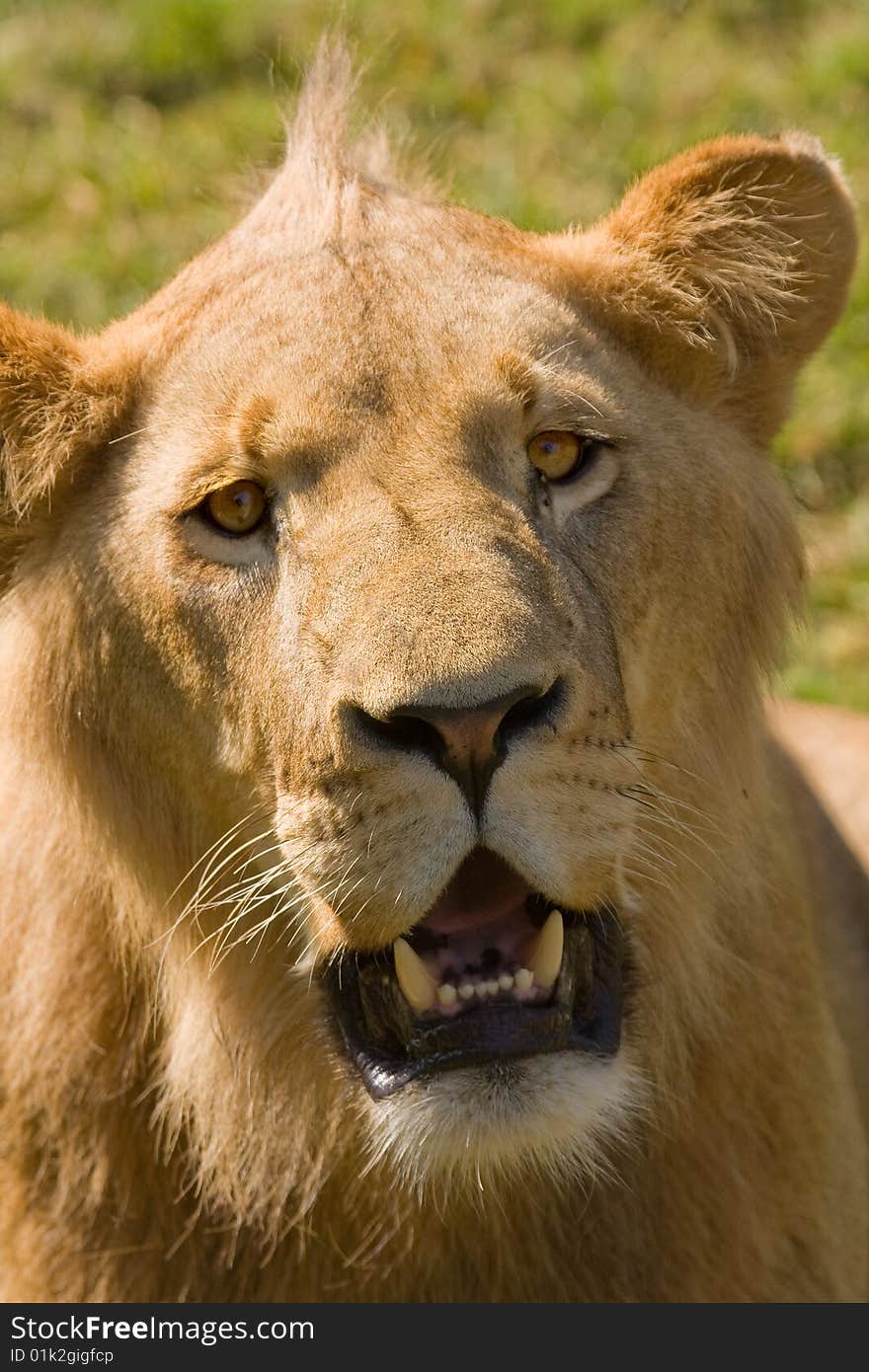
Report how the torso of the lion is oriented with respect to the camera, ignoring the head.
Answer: toward the camera
